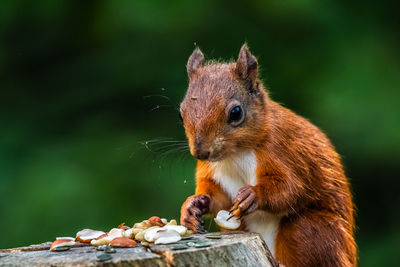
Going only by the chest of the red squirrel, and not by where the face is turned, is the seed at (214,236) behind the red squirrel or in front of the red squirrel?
in front

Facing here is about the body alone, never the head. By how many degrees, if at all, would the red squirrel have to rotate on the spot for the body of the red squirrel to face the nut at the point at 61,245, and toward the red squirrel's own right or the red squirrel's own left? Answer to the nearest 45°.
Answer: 0° — it already faces it

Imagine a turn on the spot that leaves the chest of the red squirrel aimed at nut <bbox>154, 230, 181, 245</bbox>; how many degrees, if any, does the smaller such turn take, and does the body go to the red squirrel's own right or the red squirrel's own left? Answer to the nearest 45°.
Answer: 0° — it already faces it

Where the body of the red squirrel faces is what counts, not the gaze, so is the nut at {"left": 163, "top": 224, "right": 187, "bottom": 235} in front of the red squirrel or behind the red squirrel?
in front

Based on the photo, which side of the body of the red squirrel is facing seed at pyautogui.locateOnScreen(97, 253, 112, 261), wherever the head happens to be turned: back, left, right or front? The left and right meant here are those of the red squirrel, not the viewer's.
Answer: front

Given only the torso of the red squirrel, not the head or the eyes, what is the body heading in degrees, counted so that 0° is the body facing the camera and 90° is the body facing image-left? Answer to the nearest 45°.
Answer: approximately 45°

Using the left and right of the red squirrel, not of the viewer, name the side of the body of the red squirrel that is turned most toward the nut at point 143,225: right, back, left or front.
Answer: front
